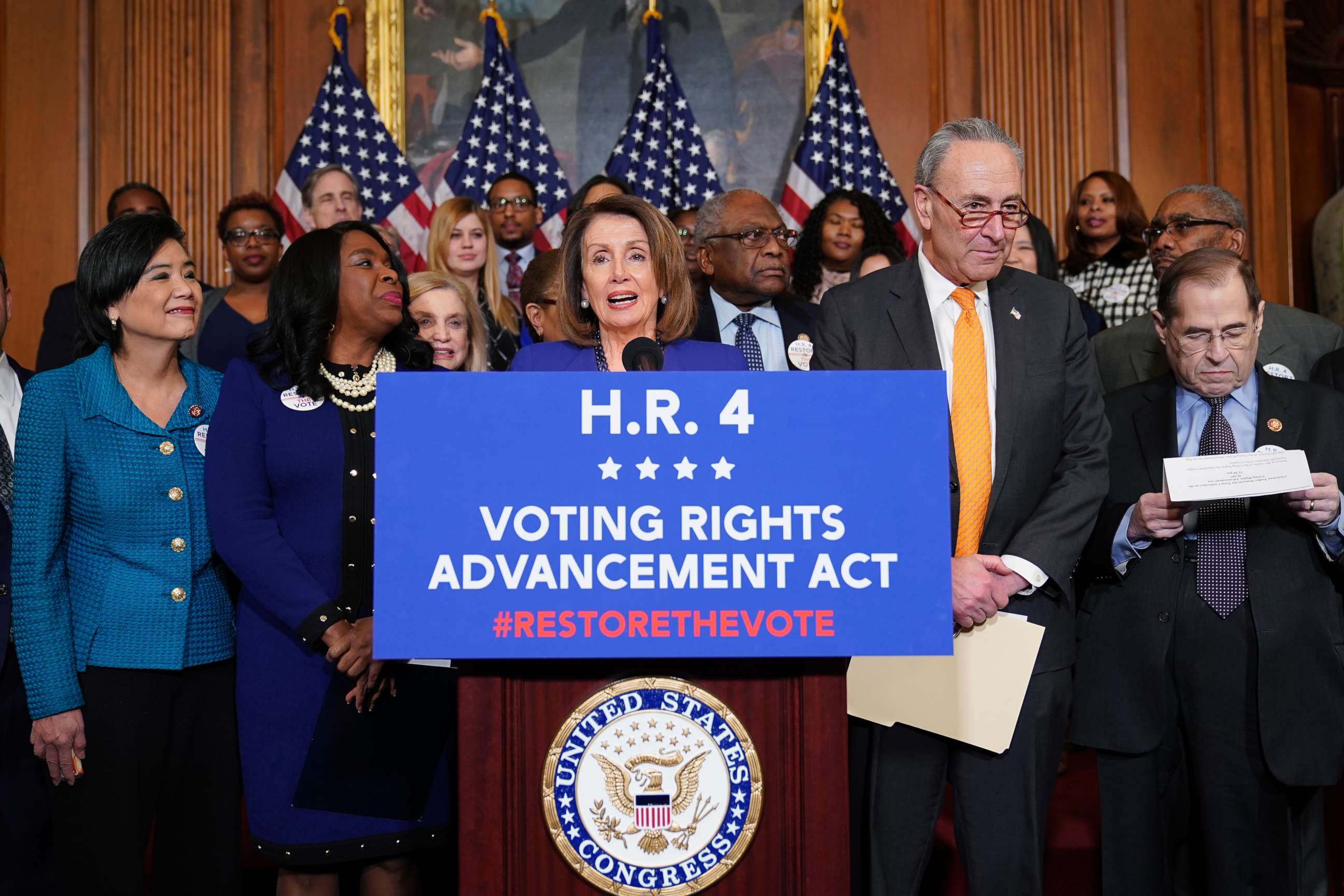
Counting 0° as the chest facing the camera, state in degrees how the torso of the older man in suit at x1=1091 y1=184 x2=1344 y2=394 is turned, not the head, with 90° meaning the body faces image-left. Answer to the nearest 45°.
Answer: approximately 0°

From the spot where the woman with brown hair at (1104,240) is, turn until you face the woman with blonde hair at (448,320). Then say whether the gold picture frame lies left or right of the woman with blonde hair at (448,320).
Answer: right

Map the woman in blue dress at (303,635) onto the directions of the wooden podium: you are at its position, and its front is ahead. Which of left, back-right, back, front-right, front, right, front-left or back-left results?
back-right

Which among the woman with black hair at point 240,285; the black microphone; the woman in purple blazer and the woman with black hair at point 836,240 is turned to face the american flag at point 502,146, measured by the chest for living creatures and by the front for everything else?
the black microphone

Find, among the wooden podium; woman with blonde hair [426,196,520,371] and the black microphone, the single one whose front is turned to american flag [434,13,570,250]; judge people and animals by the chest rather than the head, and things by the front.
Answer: the black microphone

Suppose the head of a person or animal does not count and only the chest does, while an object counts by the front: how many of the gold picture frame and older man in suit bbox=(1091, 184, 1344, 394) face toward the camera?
2

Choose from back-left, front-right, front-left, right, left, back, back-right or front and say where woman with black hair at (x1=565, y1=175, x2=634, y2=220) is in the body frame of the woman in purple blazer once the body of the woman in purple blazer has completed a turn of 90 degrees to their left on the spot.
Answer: left

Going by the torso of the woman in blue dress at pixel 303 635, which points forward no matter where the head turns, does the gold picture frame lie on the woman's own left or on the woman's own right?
on the woman's own left

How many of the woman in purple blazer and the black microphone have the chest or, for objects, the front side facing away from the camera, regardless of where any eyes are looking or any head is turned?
1

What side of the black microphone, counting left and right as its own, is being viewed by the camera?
back
